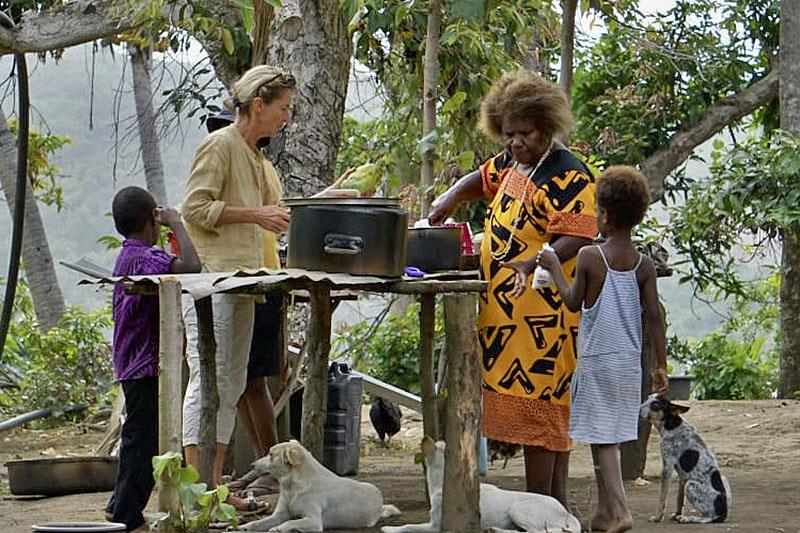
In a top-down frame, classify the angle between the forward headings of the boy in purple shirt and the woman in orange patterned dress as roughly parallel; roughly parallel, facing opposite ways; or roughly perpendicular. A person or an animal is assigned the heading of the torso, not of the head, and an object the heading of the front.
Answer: roughly parallel, facing opposite ways

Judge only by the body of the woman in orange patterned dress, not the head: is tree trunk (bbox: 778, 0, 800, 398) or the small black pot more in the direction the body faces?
the small black pot

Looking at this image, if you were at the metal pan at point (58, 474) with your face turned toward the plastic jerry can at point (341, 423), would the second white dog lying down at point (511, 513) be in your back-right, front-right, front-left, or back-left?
front-right

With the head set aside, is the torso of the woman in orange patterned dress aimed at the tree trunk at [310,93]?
no

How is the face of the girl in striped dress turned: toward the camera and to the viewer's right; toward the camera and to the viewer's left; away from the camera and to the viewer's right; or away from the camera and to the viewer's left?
away from the camera and to the viewer's left

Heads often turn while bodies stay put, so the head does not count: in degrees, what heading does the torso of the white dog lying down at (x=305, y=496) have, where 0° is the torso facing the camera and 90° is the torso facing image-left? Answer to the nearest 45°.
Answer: approximately 90°

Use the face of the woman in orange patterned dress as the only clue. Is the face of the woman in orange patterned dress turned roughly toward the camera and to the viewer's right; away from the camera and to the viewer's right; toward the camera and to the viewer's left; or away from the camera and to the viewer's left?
toward the camera and to the viewer's left

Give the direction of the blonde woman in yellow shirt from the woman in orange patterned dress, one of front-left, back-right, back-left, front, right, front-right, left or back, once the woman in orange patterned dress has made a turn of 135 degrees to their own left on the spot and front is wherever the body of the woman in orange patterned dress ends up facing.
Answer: back

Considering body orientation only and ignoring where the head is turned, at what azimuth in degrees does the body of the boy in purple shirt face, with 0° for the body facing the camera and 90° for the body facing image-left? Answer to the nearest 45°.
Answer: approximately 225°

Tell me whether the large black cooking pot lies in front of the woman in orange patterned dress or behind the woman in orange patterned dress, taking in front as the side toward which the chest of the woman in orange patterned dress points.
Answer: in front

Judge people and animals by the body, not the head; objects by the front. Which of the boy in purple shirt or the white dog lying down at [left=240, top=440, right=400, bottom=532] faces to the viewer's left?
the white dog lying down
